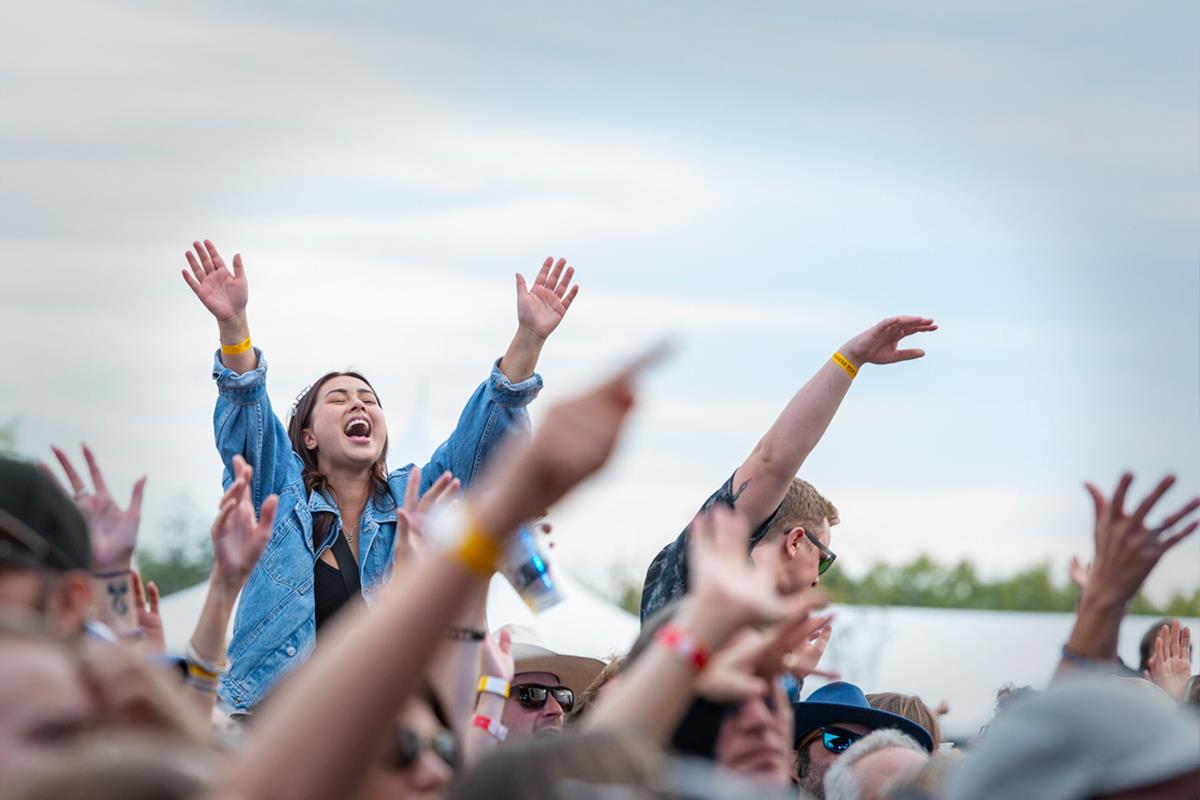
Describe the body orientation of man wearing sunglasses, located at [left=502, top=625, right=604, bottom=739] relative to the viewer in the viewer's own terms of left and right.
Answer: facing the viewer and to the right of the viewer

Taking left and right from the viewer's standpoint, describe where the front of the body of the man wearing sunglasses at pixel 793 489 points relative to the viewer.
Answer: facing to the right of the viewer

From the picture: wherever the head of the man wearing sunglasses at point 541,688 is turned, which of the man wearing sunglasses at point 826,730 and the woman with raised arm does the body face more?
the man wearing sunglasses

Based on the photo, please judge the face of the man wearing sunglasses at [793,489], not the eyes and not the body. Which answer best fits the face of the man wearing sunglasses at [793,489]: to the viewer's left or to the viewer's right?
to the viewer's right

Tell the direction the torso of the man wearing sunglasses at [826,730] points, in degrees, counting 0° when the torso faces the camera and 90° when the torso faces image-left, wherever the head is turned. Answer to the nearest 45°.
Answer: approximately 315°
